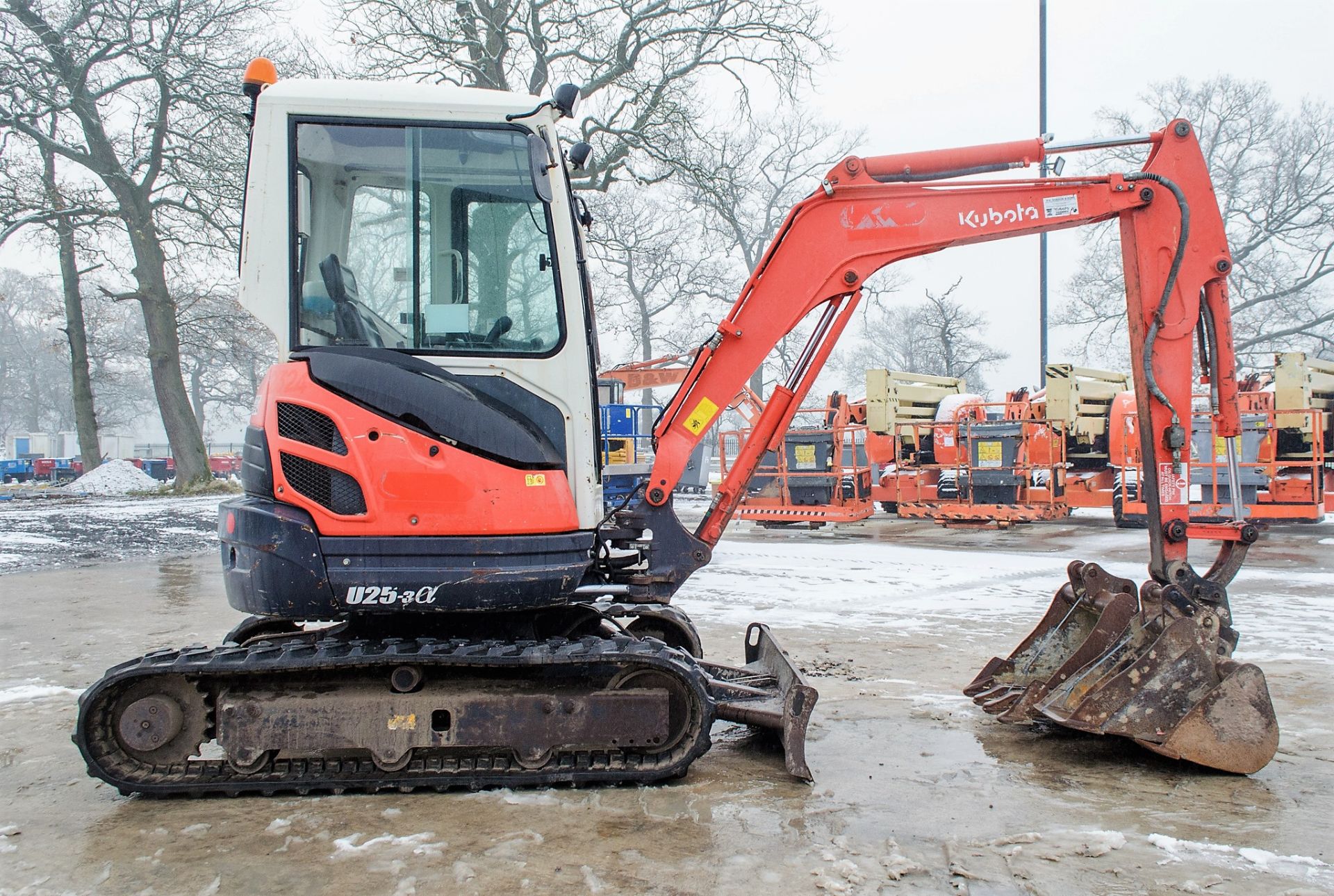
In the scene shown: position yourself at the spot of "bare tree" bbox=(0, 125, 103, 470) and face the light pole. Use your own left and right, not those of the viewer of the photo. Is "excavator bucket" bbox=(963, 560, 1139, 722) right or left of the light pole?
right

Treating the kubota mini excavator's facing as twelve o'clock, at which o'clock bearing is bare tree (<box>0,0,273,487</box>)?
The bare tree is roughly at 8 o'clock from the kubota mini excavator.

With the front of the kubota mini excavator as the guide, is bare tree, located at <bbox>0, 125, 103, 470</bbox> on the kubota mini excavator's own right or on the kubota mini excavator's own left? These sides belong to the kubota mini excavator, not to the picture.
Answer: on the kubota mini excavator's own left

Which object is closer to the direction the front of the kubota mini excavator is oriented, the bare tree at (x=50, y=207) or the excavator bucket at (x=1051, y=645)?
the excavator bucket

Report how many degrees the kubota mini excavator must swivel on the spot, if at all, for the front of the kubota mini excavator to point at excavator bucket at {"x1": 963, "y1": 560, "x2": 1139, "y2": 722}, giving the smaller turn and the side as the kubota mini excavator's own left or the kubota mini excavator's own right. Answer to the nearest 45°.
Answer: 0° — it already faces it

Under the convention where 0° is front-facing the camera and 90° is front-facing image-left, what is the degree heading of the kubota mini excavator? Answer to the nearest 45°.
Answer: approximately 270°

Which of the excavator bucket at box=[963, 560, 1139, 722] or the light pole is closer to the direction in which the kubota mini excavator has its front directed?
the excavator bucket

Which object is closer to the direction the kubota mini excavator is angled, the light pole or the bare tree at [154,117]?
the light pole

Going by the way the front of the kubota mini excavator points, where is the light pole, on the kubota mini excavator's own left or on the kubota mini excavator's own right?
on the kubota mini excavator's own left
